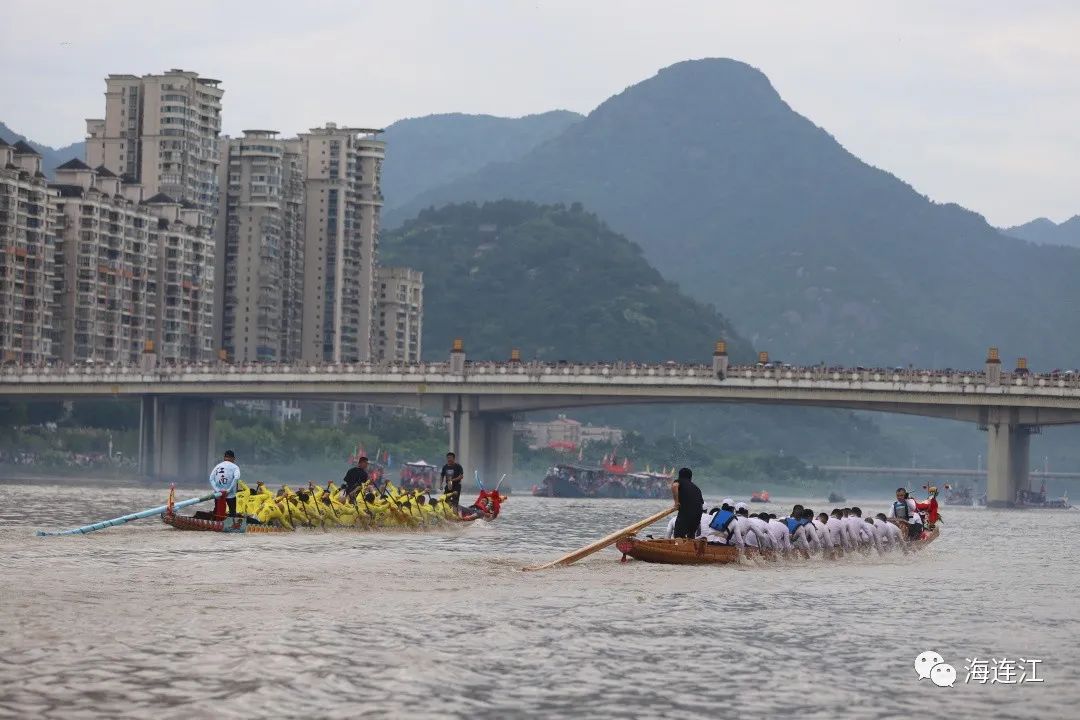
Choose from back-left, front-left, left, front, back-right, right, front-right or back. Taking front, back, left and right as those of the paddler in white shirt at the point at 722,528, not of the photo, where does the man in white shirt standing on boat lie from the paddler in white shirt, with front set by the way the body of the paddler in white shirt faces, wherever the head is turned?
back-left

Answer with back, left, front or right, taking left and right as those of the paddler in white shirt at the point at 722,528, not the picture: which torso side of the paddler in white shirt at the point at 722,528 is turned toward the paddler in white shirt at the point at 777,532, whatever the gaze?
front

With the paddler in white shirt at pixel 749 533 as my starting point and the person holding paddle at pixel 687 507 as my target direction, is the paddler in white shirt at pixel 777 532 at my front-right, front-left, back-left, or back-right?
back-right

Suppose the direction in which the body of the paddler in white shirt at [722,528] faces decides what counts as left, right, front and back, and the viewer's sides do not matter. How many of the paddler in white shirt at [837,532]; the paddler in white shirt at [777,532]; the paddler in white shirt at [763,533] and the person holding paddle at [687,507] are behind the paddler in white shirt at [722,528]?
1

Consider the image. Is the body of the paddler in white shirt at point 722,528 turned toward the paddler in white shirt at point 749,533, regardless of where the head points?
yes

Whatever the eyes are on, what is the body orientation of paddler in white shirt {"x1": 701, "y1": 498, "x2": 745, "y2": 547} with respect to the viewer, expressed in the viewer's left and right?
facing away from the viewer and to the right of the viewer

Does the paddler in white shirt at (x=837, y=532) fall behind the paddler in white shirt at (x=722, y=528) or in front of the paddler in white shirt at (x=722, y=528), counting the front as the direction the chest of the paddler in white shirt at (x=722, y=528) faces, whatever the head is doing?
in front

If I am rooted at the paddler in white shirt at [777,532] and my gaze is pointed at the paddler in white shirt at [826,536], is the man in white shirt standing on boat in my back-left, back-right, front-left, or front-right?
back-left

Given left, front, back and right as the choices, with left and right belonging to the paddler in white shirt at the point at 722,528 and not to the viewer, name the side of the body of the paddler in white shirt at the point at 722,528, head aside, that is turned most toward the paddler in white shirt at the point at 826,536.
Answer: front
